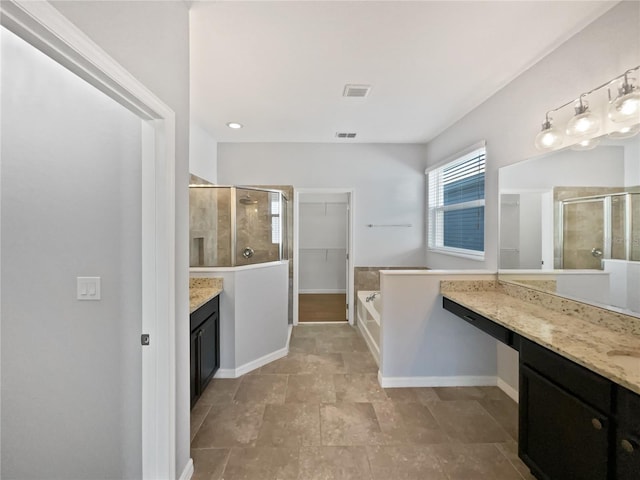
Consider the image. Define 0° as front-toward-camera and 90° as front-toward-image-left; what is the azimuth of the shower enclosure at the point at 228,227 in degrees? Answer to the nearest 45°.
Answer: approximately 315°

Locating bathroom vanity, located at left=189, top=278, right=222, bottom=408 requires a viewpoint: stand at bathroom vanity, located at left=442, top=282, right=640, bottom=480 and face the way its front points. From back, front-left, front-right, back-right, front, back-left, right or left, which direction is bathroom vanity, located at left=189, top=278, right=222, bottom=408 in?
front-right

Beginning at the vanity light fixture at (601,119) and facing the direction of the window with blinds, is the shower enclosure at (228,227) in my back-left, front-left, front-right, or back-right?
front-left

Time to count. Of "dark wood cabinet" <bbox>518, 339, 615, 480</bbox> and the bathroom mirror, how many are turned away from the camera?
0

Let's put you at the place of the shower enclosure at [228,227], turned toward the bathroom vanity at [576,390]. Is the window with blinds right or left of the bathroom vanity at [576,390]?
left

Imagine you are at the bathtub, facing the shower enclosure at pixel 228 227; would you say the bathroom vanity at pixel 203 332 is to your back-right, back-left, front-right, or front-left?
front-left

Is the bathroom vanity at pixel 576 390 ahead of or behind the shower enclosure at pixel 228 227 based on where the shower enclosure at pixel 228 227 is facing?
ahead

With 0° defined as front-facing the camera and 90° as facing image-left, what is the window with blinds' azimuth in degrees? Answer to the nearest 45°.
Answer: approximately 45°

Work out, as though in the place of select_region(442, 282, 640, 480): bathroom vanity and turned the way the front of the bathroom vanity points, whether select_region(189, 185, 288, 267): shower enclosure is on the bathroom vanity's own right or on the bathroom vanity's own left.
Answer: on the bathroom vanity's own right

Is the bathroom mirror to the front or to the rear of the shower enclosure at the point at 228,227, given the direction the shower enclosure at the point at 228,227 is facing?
to the front

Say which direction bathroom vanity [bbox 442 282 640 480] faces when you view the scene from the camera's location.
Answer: facing the viewer and to the left of the viewer

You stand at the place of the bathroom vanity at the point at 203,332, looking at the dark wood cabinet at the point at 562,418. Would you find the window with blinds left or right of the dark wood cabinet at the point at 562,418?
left

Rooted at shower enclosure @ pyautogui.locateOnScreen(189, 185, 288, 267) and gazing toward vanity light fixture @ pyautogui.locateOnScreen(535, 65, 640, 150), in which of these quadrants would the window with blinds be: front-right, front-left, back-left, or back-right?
front-left
